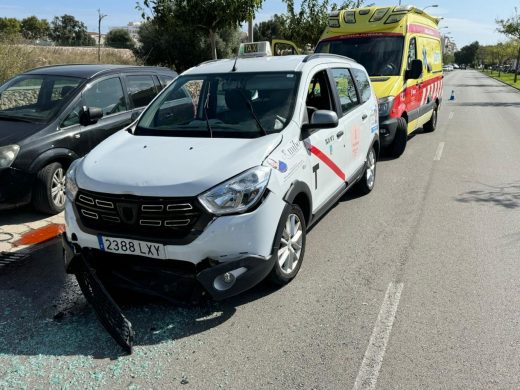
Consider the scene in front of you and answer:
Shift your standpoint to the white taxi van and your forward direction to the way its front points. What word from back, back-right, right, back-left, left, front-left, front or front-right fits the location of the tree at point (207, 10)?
back-right

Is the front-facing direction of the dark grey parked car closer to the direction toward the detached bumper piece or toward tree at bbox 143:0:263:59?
the detached bumper piece

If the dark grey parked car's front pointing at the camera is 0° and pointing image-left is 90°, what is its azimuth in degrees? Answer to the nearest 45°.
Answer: approximately 45°

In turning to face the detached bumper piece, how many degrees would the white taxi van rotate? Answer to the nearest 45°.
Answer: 0° — it already faces it

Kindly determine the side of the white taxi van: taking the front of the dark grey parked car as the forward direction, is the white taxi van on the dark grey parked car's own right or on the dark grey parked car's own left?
on the dark grey parked car's own left

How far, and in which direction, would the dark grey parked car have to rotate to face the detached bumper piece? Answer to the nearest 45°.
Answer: approximately 45° to its left

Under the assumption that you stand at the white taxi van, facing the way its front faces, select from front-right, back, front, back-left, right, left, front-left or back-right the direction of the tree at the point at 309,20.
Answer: back-right

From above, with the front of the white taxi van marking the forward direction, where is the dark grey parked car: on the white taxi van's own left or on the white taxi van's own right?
on the white taxi van's own right

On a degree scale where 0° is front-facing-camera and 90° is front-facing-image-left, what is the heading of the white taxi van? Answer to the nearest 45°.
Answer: approximately 45°
